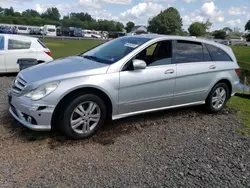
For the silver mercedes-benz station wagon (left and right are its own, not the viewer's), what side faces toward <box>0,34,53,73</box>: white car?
right

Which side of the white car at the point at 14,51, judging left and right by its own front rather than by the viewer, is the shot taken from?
left

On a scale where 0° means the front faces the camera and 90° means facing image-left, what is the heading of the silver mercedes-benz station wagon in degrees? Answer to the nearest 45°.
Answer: approximately 45°
